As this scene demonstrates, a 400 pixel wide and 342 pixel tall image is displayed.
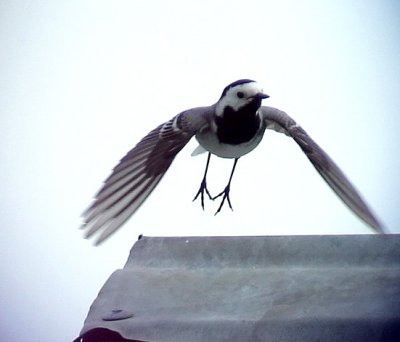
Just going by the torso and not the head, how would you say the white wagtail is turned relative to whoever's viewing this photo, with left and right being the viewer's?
facing the viewer and to the right of the viewer
